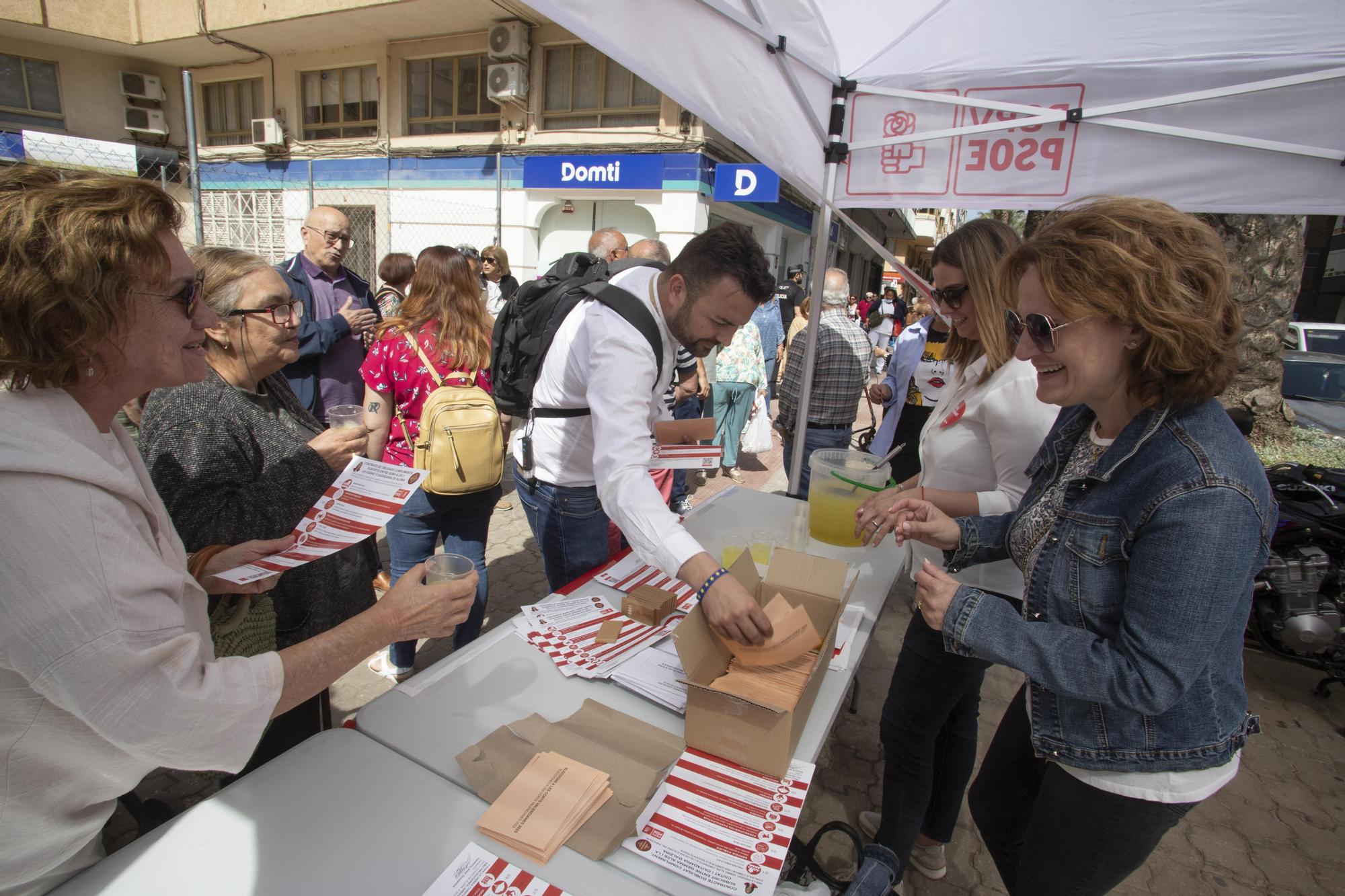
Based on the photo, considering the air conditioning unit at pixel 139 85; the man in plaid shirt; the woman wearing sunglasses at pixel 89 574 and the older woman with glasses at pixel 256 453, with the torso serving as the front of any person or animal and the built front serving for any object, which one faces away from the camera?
the man in plaid shirt

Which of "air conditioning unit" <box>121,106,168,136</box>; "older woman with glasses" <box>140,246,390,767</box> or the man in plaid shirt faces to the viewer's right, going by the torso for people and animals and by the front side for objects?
the older woman with glasses

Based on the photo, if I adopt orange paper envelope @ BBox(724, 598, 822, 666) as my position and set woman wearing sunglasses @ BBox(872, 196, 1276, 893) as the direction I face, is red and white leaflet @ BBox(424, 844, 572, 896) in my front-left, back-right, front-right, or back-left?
back-right

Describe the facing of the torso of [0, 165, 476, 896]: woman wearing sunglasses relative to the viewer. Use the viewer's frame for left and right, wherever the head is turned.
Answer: facing to the right of the viewer

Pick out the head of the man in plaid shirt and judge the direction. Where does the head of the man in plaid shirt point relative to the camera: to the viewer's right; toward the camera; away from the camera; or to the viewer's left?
away from the camera

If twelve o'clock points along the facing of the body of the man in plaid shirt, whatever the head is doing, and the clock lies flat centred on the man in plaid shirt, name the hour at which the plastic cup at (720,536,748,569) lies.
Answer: The plastic cup is roughly at 6 o'clock from the man in plaid shirt.

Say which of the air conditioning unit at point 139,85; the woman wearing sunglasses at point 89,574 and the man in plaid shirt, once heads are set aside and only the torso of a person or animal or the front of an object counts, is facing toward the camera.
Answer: the air conditioning unit

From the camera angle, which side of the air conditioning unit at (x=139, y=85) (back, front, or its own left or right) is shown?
front

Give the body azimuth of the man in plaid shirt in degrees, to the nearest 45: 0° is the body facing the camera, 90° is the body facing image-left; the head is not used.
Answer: approximately 180°

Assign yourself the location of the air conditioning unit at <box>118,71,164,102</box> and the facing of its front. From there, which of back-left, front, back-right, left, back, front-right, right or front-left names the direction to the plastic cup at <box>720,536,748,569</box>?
front
